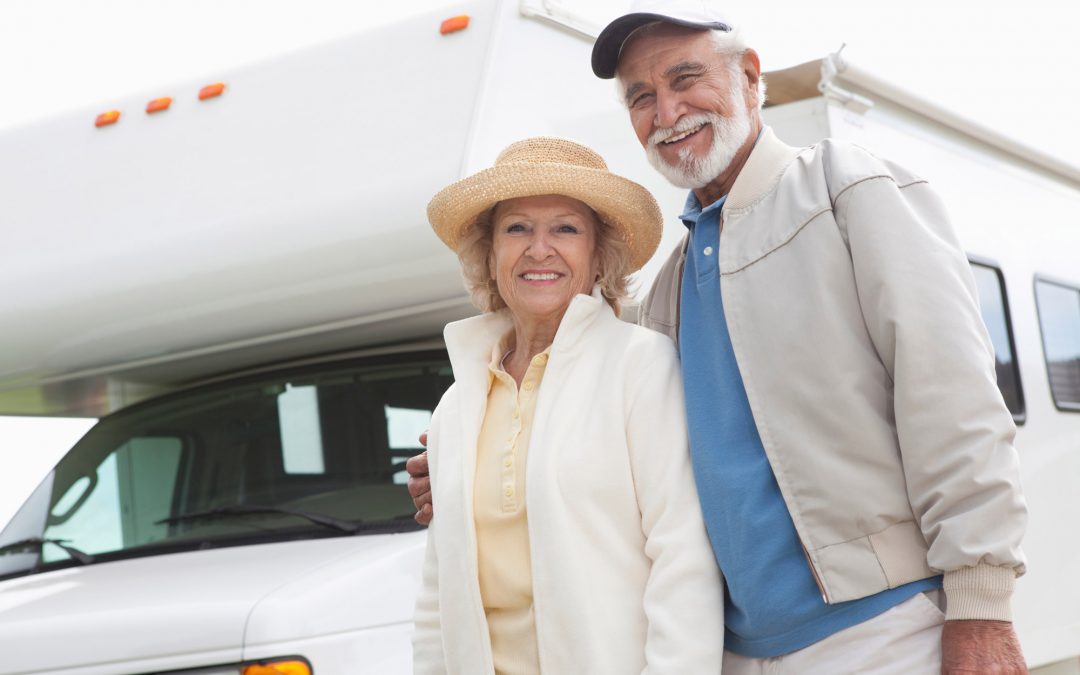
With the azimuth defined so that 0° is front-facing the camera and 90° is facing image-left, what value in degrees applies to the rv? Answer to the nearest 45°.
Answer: approximately 45°

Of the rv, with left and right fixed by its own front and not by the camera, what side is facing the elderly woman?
left

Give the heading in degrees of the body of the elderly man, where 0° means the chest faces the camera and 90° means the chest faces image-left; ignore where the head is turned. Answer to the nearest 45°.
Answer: approximately 45°

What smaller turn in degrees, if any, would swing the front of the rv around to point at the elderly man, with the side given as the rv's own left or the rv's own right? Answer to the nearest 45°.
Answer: approximately 90° to the rv's own left
